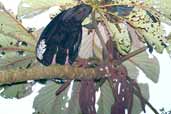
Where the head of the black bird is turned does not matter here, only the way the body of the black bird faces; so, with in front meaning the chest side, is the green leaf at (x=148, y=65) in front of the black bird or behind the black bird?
in front
